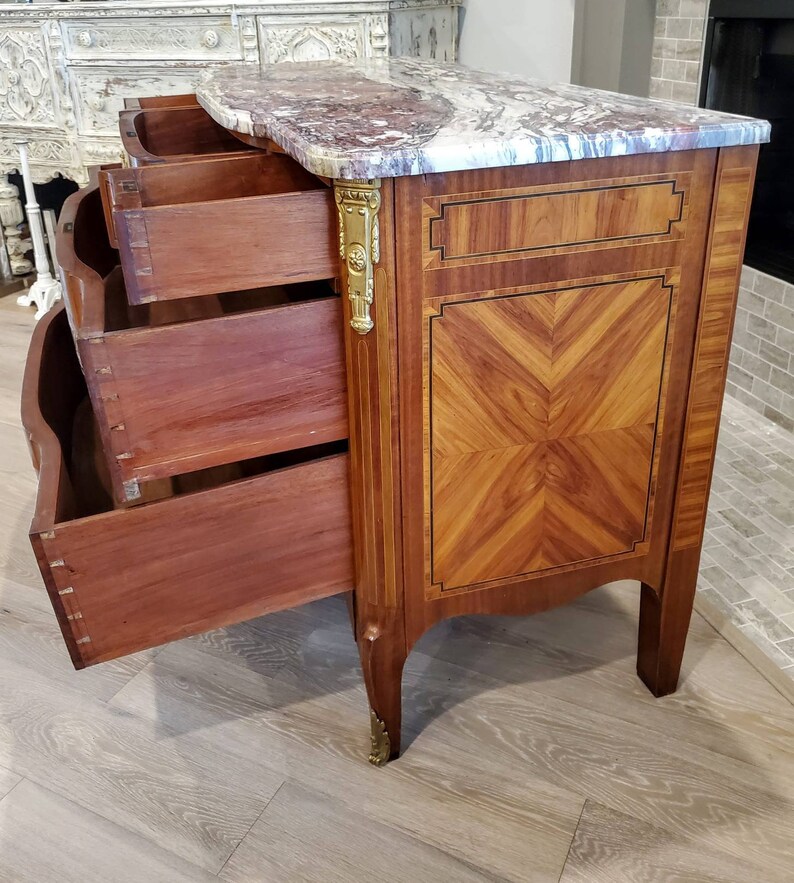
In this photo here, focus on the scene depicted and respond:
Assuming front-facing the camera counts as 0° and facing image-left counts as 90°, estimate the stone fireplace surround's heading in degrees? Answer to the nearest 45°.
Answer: approximately 45°

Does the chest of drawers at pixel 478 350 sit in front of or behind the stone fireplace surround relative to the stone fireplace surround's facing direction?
in front

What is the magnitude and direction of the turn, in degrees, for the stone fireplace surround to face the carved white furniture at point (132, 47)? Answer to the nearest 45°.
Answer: approximately 45° to its right
